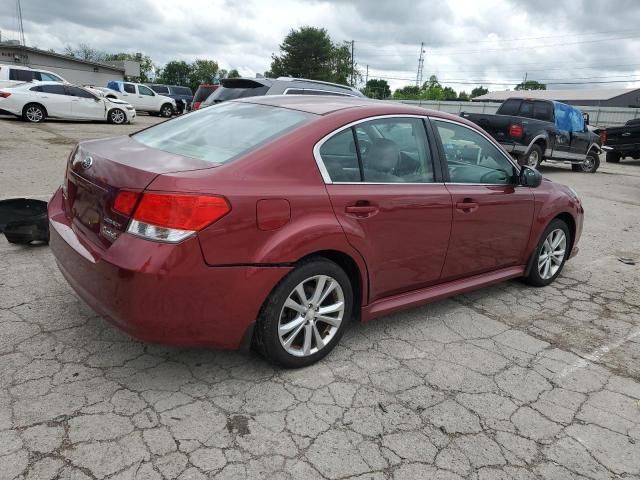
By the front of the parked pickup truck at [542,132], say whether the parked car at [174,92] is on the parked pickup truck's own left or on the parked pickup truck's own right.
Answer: on the parked pickup truck's own left

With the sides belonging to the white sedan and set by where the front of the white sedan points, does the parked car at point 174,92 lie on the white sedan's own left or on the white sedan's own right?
on the white sedan's own left

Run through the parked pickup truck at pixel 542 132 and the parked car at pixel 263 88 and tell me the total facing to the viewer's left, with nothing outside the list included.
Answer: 0

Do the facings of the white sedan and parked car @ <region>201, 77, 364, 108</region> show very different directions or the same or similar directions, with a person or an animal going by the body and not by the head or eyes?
same or similar directions

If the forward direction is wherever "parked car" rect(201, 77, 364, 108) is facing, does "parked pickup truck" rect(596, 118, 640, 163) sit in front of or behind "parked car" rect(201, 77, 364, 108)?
in front

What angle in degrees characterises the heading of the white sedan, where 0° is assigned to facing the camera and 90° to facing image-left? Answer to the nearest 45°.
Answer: approximately 270°

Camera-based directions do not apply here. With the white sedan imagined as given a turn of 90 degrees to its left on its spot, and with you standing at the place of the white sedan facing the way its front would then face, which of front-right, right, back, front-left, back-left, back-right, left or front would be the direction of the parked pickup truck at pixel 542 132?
back-right

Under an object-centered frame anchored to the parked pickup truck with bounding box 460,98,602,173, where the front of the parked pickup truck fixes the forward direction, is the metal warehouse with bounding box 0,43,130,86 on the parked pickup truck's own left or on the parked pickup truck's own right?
on the parked pickup truck's own left

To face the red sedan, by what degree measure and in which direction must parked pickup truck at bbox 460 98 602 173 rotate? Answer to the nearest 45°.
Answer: approximately 135° to its right

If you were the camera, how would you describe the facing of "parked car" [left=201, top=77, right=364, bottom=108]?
facing away from the viewer and to the right of the viewer

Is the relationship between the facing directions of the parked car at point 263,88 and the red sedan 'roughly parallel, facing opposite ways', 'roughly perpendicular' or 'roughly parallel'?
roughly parallel

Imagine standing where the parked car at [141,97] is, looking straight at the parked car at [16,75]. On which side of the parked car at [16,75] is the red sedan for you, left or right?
left

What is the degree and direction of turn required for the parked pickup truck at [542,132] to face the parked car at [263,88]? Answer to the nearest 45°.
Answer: approximately 180°

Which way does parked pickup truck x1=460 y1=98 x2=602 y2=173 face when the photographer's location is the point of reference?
facing away from the viewer and to the right of the viewer

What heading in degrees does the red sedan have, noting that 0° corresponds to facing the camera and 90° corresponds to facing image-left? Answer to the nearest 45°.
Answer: approximately 225°
